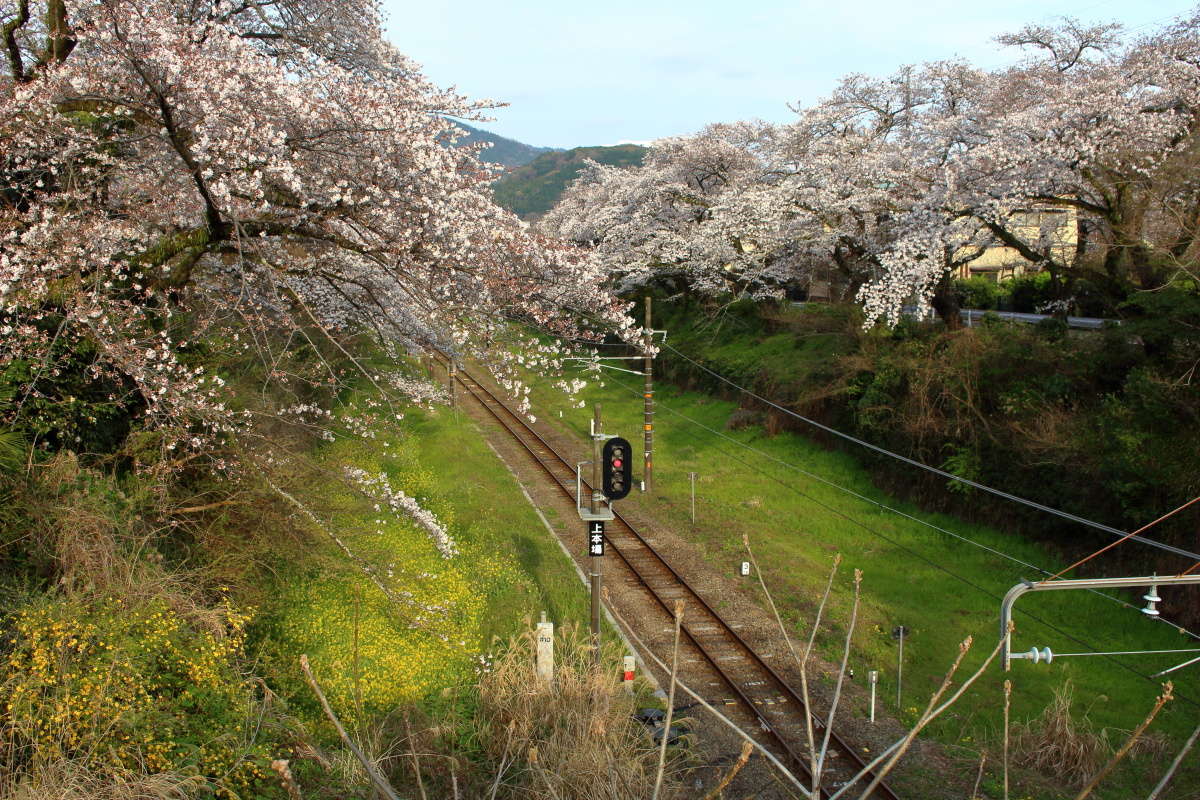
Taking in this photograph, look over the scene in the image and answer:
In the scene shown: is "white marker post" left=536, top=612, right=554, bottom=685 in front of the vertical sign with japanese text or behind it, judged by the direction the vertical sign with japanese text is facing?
in front

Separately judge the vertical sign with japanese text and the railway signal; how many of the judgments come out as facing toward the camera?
2

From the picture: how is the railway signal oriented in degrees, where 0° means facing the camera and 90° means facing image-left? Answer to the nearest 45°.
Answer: approximately 0°

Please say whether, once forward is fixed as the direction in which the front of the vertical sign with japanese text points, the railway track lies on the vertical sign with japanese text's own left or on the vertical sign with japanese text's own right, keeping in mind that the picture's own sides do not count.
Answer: on the vertical sign with japanese text's own left

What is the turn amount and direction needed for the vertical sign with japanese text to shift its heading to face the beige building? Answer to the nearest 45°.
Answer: approximately 135° to its left

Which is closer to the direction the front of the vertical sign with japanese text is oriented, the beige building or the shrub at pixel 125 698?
the shrub

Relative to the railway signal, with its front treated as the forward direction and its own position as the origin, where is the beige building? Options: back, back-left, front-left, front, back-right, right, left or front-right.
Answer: back-left

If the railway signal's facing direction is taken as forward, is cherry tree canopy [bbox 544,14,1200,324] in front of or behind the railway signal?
behind

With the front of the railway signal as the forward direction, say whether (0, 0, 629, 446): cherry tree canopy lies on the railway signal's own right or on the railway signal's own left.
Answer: on the railway signal's own right

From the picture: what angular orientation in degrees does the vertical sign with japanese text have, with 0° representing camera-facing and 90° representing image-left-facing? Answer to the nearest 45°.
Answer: approximately 0°
